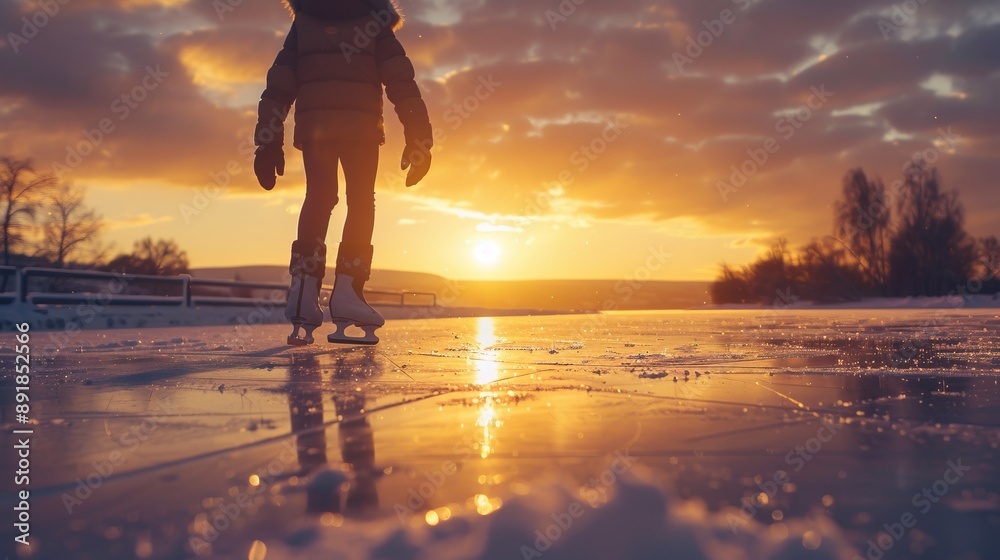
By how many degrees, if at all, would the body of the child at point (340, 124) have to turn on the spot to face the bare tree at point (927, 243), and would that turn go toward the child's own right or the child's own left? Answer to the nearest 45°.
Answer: approximately 45° to the child's own right

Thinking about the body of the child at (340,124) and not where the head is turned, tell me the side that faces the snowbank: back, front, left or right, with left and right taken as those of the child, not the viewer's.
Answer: back

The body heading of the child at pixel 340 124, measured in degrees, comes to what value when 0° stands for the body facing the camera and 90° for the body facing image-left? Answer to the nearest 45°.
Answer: approximately 180°

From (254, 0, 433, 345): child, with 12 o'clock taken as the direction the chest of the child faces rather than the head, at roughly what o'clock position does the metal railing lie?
The metal railing is roughly at 11 o'clock from the child.

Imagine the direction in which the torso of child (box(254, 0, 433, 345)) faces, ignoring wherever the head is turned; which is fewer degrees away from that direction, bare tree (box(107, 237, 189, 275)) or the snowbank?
the bare tree
